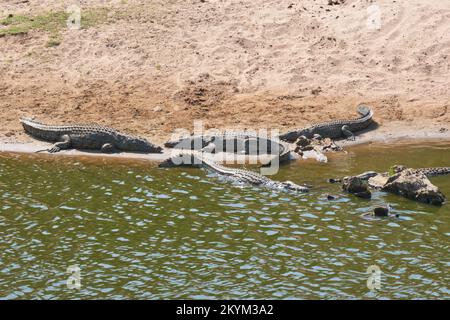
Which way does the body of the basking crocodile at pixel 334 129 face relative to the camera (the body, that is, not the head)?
to the viewer's left

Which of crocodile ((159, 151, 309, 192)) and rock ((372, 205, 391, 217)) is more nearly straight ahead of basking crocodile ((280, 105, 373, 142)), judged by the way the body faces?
the crocodile

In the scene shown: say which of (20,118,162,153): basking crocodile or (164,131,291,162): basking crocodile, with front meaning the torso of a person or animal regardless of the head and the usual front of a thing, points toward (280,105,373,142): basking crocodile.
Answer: (20,118,162,153): basking crocodile

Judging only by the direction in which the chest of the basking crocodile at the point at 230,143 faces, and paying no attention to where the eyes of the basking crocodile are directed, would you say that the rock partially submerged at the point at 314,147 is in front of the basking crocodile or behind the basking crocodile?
behind

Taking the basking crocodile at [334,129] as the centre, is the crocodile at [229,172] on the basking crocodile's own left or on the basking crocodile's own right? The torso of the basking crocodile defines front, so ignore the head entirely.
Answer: on the basking crocodile's own left

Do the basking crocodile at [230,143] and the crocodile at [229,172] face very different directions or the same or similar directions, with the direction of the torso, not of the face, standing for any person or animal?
very different directions

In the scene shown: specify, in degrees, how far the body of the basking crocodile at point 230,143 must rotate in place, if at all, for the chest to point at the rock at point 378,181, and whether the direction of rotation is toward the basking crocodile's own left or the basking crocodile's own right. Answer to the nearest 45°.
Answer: approximately 135° to the basking crocodile's own left

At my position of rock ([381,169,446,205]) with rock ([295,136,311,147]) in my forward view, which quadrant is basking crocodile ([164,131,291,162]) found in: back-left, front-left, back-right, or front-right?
front-left

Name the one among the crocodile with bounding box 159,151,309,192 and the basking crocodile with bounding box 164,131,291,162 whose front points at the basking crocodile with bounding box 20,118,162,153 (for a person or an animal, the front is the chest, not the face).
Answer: the basking crocodile with bounding box 164,131,291,162

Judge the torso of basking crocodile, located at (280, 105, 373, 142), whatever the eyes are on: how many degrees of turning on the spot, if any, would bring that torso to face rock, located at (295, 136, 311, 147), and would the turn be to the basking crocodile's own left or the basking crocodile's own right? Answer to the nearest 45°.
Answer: approximately 45° to the basking crocodile's own left

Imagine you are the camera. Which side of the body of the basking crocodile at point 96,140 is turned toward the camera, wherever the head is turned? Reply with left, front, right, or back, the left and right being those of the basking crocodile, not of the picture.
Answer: right

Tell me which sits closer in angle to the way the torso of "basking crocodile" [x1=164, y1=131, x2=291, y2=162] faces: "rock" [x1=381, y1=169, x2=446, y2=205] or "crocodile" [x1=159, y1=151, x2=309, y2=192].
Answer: the crocodile

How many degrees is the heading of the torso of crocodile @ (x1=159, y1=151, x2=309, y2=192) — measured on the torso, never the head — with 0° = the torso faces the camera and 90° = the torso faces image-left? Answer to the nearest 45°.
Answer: approximately 270°

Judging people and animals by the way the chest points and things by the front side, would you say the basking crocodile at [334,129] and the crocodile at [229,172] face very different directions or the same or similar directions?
very different directions

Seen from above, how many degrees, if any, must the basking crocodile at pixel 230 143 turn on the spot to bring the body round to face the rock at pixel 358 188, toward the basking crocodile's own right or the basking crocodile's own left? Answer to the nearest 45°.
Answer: approximately 135° to the basking crocodile's own left

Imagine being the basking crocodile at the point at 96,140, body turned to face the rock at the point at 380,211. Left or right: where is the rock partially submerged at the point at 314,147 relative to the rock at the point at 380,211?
left

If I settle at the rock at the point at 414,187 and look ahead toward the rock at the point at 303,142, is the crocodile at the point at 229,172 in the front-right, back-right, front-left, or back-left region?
front-left

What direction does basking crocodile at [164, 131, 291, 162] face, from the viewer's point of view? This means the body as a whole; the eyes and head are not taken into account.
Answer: to the viewer's left

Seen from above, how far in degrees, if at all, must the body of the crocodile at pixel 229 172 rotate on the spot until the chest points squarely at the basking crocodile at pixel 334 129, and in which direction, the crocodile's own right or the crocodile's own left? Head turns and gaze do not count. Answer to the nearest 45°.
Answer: approximately 45° to the crocodile's own left
